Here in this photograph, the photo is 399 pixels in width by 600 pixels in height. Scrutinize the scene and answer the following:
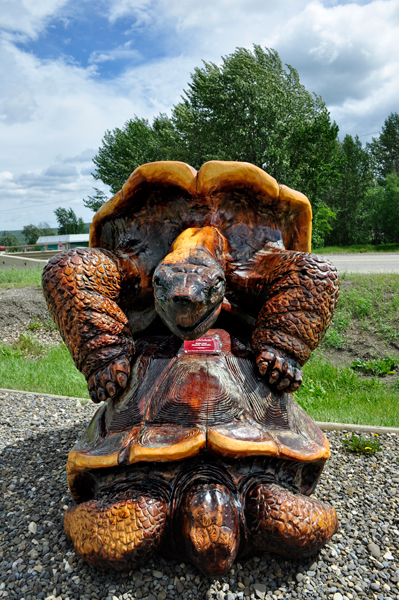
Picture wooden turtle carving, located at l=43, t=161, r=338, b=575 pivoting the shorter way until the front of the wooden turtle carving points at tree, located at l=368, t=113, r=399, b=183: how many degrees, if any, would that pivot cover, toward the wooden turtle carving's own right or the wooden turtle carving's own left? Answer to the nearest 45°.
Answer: approximately 135° to the wooden turtle carving's own left

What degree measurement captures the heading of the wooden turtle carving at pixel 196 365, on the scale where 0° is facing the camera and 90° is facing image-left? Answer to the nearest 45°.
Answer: approximately 0°

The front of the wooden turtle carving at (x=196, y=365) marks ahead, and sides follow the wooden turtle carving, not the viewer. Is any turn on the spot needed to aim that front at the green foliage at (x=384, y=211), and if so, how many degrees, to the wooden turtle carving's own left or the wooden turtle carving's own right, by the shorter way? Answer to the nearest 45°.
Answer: approximately 135° to the wooden turtle carving's own left

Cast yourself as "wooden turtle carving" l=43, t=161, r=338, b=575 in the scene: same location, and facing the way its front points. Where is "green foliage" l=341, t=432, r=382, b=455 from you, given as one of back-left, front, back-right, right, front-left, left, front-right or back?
back-left

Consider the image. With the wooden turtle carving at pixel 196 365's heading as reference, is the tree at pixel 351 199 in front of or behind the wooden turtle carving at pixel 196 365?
behind

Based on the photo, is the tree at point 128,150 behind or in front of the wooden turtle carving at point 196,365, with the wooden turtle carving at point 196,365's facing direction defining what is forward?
behind

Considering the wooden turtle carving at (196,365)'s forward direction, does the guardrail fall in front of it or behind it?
behind

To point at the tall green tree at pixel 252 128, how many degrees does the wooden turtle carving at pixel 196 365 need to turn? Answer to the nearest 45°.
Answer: approximately 180°
